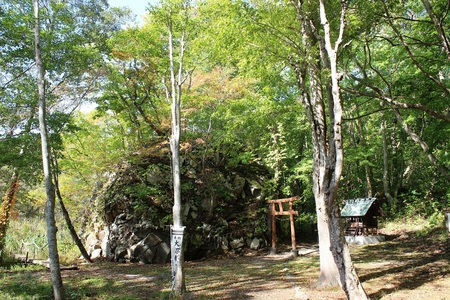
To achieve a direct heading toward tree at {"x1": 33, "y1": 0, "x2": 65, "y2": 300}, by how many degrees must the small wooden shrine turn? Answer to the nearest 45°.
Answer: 0° — it already faces it

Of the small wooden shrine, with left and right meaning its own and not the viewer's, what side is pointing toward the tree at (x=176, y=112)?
front

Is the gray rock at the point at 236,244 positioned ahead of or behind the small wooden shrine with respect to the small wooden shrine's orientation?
ahead

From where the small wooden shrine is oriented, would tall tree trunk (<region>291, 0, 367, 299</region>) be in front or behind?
in front

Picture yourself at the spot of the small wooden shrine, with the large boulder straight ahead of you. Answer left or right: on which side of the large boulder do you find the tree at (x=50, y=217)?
left

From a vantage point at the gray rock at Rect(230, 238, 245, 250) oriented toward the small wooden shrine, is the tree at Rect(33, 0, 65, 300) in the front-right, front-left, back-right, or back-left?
back-right

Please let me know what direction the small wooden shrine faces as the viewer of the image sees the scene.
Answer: facing the viewer and to the left of the viewer
